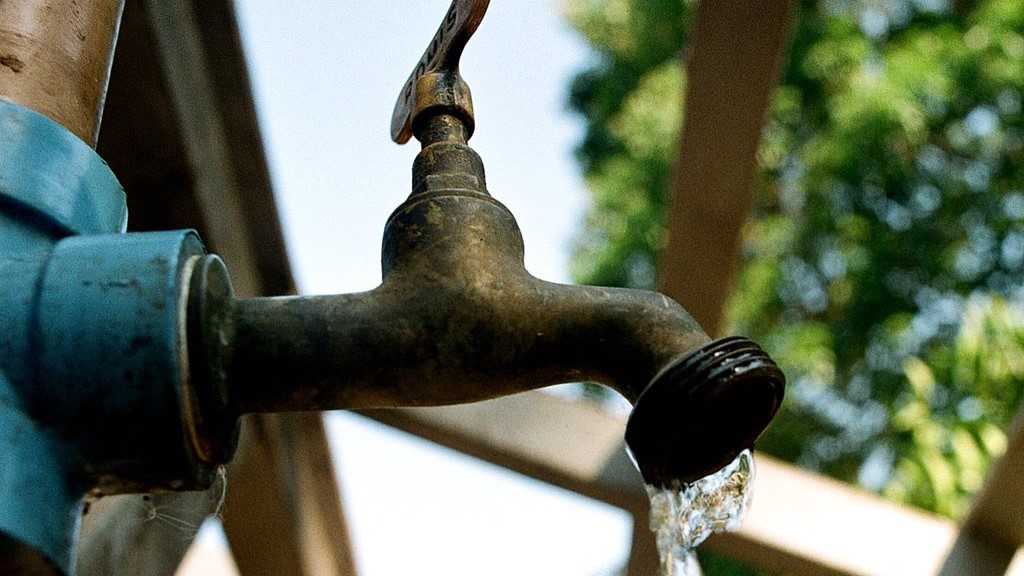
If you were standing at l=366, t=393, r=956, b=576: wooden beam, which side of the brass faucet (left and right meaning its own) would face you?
left

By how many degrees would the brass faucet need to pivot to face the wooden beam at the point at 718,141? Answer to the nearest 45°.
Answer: approximately 90° to its left

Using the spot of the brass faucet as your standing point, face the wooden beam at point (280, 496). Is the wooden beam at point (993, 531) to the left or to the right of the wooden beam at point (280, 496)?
right

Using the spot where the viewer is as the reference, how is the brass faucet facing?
facing to the right of the viewer

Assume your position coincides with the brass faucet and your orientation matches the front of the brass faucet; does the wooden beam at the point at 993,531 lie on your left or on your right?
on your left
